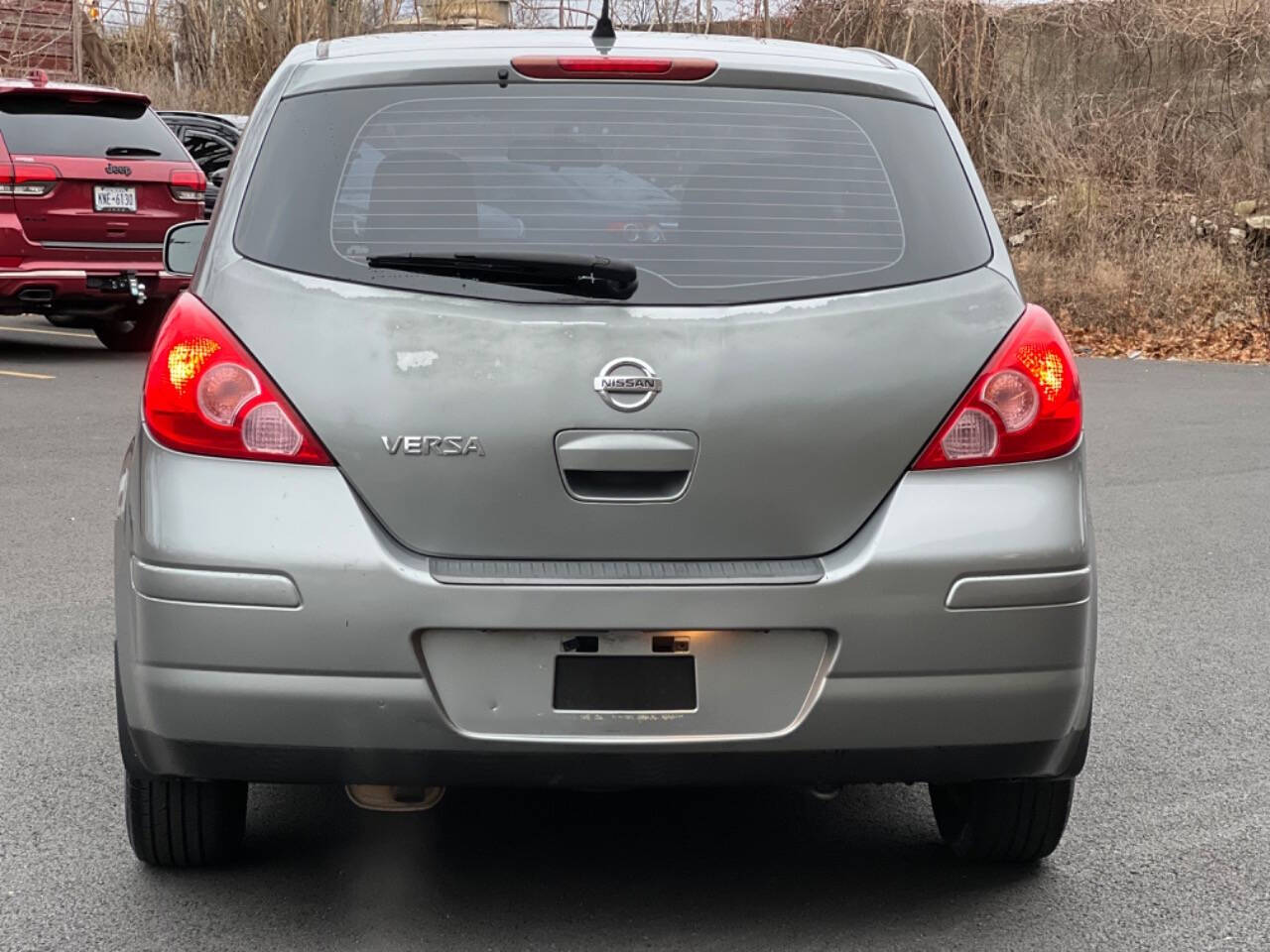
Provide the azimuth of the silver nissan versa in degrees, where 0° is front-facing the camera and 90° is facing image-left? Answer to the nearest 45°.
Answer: approximately 180°

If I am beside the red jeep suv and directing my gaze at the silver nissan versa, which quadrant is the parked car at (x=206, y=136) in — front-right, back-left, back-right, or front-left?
back-left

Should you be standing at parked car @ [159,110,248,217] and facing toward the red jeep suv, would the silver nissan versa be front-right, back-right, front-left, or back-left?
front-left

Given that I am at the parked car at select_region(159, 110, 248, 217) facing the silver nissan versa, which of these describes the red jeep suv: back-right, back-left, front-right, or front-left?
front-right

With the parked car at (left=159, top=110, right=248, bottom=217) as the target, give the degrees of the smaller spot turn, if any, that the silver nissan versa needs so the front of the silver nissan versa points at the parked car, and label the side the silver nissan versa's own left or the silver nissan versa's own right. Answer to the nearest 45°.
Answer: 0° — it already faces it

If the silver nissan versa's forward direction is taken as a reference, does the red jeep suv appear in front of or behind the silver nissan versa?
in front
